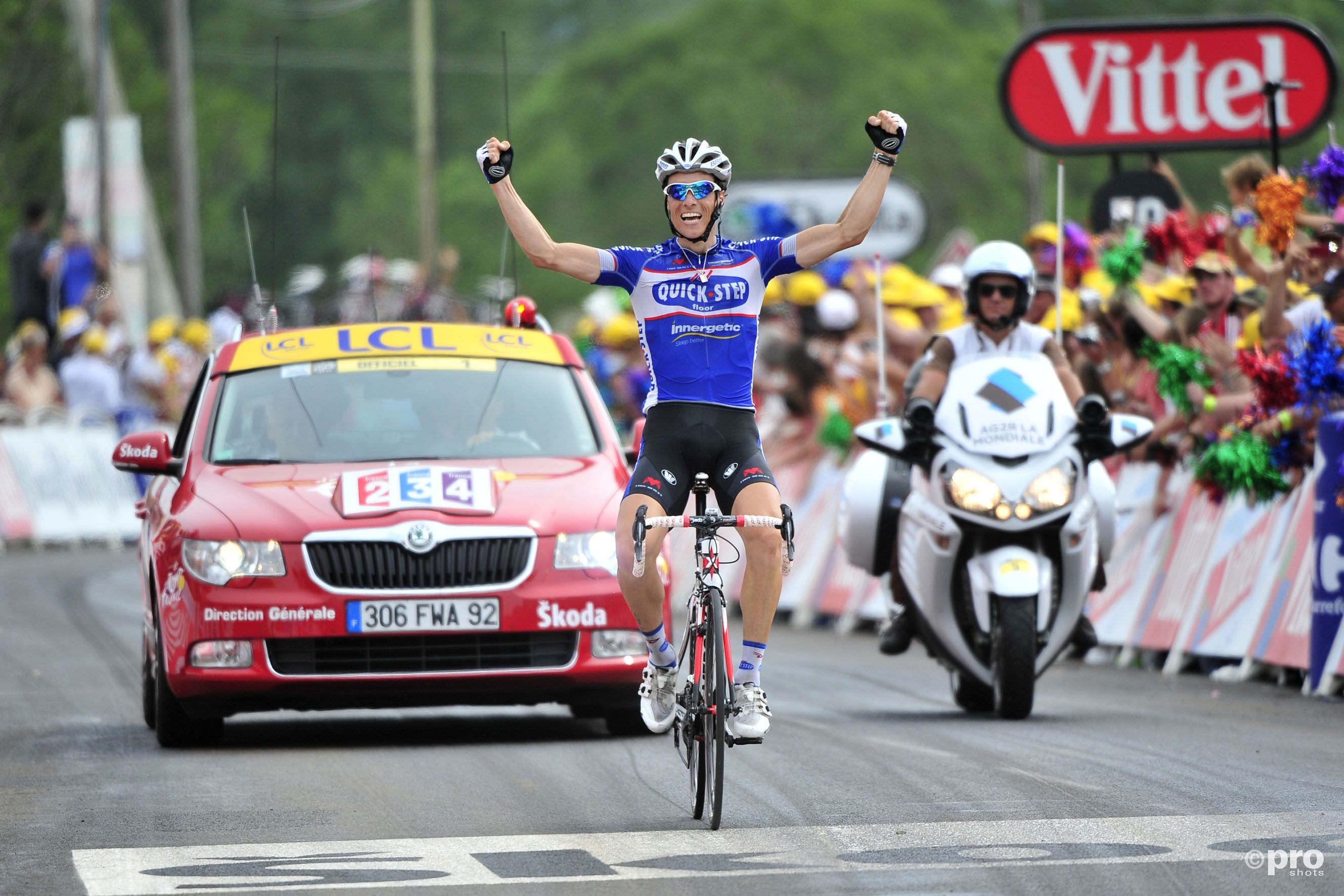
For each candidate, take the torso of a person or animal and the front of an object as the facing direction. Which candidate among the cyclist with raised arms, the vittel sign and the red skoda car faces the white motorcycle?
the vittel sign

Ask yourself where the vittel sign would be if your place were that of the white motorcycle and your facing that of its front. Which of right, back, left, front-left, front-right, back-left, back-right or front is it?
back

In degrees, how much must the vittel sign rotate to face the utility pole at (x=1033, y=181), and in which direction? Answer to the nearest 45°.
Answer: approximately 180°

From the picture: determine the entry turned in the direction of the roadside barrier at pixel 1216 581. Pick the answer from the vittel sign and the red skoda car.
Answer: the vittel sign

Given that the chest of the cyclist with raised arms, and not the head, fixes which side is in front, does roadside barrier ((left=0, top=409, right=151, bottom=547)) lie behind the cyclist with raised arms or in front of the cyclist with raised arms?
behind

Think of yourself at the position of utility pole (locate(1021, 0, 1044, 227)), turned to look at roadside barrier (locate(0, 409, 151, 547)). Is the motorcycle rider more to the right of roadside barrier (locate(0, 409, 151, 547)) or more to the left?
left

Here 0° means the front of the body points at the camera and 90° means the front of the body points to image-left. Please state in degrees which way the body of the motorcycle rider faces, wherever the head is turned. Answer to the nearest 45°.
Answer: approximately 0°
